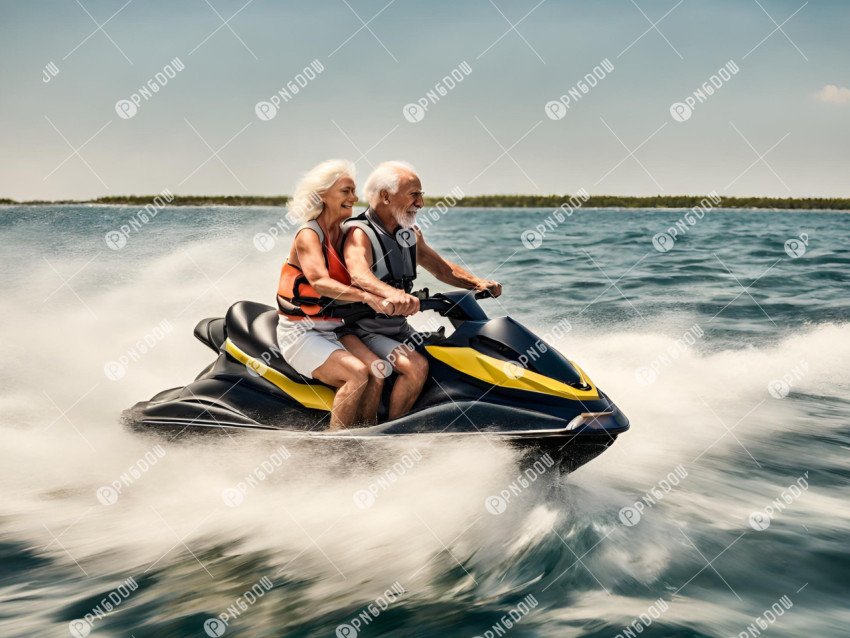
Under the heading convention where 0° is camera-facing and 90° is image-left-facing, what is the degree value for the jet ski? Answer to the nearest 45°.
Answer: approximately 270°

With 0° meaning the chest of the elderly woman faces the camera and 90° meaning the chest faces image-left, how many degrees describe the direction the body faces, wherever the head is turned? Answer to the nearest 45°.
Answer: approximately 270°

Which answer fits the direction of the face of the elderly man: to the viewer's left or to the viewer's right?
to the viewer's right
